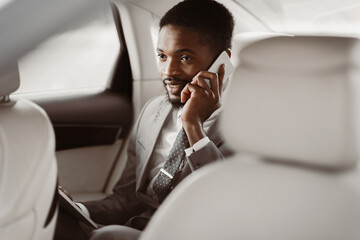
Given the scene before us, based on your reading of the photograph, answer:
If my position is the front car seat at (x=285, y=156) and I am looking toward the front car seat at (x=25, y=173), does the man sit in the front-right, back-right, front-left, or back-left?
front-right

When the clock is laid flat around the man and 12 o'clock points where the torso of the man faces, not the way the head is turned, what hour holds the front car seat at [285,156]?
The front car seat is roughly at 10 o'clock from the man.

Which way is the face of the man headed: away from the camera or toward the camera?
toward the camera

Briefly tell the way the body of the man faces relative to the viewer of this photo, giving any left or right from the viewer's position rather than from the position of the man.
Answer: facing the viewer and to the left of the viewer

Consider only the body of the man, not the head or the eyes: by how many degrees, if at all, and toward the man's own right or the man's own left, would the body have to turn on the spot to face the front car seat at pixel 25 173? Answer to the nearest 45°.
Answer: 0° — they already face it
